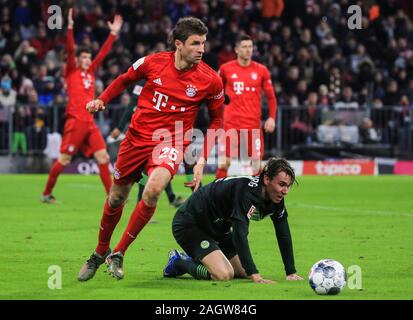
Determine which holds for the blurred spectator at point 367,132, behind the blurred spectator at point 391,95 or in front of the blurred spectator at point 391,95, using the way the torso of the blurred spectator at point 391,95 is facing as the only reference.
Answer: in front

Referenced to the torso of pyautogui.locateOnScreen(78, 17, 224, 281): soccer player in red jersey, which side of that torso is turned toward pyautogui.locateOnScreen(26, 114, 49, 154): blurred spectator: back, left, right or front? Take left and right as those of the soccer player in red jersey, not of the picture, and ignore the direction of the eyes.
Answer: back

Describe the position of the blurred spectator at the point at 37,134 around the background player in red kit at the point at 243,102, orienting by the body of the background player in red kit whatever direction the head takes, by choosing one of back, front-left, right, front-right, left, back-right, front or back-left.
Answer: back-right

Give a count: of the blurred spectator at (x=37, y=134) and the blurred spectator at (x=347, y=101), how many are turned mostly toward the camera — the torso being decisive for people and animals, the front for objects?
2

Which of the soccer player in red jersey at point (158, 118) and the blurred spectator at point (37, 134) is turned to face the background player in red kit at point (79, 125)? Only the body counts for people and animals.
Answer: the blurred spectator

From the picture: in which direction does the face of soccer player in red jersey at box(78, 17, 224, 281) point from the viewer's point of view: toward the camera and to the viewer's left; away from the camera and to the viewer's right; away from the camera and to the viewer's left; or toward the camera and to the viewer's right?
toward the camera and to the viewer's right

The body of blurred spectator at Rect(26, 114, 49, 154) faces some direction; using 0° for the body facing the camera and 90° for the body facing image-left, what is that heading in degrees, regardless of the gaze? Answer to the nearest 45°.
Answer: approximately 0°

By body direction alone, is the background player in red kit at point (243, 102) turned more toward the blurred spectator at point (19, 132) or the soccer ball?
the soccer ball
